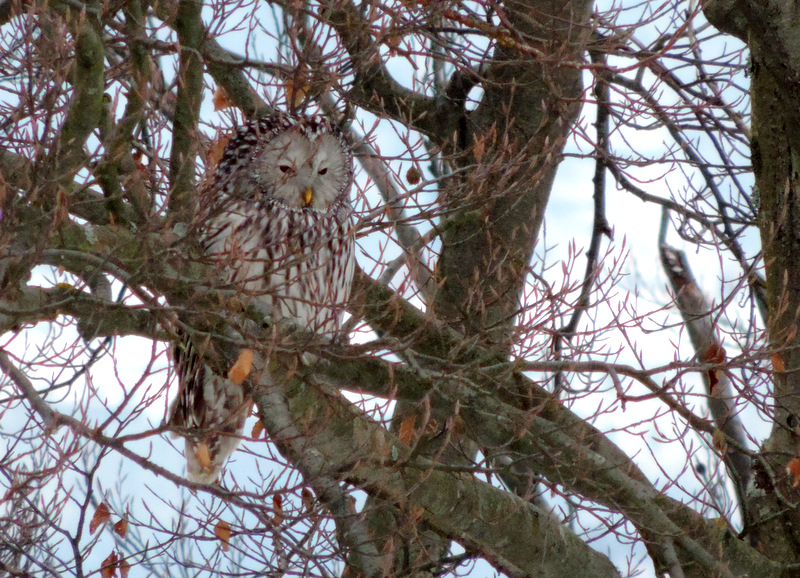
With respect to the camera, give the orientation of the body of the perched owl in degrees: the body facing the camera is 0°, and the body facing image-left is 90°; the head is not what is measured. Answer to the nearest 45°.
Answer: approximately 315°
